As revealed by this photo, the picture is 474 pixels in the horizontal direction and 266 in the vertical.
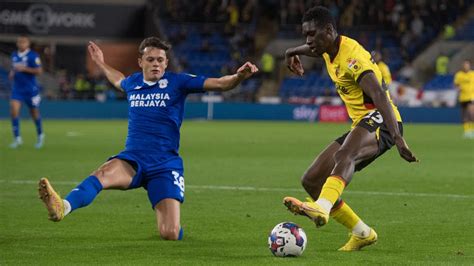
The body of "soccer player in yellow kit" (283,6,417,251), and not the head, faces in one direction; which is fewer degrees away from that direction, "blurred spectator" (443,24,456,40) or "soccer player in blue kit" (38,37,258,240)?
the soccer player in blue kit

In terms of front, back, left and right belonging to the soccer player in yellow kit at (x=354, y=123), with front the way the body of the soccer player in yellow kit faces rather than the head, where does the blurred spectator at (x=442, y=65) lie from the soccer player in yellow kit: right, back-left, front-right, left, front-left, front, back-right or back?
back-right

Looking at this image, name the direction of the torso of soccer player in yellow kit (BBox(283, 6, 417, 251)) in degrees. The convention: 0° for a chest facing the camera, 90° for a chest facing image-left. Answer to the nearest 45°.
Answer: approximately 45°

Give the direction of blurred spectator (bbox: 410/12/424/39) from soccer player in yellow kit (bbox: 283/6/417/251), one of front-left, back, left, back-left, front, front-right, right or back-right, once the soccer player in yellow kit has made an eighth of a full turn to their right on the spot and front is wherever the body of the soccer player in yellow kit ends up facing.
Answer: right

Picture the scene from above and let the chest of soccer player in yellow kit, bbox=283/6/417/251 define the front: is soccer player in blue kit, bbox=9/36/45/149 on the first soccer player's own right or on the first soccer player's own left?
on the first soccer player's own right

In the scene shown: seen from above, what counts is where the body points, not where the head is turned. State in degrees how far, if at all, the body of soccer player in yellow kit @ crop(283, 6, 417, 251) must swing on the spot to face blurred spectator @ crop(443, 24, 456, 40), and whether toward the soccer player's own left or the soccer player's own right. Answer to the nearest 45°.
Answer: approximately 135° to the soccer player's own right

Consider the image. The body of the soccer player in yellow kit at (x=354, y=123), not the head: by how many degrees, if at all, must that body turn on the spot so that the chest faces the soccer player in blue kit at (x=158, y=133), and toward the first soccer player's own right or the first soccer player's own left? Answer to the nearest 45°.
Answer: approximately 45° to the first soccer player's own right

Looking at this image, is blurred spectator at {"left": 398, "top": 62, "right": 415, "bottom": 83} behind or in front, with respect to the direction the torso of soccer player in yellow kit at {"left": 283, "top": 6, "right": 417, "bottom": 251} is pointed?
behind
